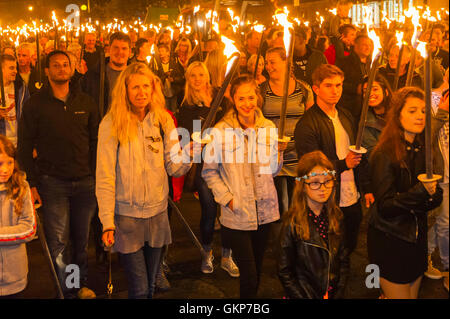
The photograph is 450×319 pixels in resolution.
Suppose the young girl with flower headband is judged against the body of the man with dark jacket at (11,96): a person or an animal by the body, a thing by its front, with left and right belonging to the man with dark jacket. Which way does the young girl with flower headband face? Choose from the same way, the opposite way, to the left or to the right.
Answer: the same way

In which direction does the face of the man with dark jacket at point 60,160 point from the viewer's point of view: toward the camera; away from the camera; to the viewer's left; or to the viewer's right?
toward the camera

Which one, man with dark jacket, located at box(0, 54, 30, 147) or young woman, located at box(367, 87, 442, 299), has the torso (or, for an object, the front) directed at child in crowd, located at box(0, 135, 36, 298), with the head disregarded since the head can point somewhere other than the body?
the man with dark jacket

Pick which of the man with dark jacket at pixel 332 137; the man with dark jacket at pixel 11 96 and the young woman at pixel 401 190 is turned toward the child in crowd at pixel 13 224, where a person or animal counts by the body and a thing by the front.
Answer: the man with dark jacket at pixel 11 96

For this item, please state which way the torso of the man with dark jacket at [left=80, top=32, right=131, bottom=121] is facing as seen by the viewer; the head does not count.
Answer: toward the camera

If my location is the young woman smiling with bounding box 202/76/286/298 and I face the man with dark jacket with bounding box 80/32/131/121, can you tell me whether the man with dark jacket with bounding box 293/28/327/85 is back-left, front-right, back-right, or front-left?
front-right

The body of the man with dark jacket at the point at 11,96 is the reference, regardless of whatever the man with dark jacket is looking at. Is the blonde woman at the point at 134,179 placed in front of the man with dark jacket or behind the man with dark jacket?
in front

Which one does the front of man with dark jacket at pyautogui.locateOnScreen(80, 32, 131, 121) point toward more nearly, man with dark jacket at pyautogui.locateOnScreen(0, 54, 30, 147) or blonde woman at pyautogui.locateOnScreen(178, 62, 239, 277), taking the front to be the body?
the blonde woman

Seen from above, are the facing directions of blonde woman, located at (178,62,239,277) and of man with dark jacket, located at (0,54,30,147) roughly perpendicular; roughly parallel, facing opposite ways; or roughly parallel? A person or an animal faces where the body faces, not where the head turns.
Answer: roughly parallel

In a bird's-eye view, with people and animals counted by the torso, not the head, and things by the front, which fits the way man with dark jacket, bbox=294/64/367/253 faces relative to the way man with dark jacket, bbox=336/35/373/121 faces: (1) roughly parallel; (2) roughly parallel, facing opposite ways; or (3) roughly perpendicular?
roughly parallel

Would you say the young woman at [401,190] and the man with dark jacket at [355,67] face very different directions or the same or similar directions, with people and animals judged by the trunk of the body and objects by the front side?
same or similar directions

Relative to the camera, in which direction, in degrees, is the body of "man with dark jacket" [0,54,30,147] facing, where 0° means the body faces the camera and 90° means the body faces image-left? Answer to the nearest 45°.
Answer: approximately 0°

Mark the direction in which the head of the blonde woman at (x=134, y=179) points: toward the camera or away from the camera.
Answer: toward the camera

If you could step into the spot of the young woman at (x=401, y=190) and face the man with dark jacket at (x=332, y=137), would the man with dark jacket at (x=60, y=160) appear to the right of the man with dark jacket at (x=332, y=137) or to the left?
left

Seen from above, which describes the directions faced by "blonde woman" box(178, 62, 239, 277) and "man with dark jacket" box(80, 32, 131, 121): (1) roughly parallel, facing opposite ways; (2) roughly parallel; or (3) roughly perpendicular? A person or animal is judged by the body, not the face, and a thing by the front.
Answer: roughly parallel

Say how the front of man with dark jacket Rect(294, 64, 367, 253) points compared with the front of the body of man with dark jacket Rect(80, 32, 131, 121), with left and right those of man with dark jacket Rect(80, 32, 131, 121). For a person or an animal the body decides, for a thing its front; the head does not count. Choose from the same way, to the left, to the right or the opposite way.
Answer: the same way

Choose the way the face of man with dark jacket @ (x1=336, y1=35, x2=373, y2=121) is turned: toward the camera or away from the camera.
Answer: toward the camera

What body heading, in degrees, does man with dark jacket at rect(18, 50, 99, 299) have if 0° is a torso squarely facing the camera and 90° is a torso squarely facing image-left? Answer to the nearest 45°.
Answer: approximately 0°
